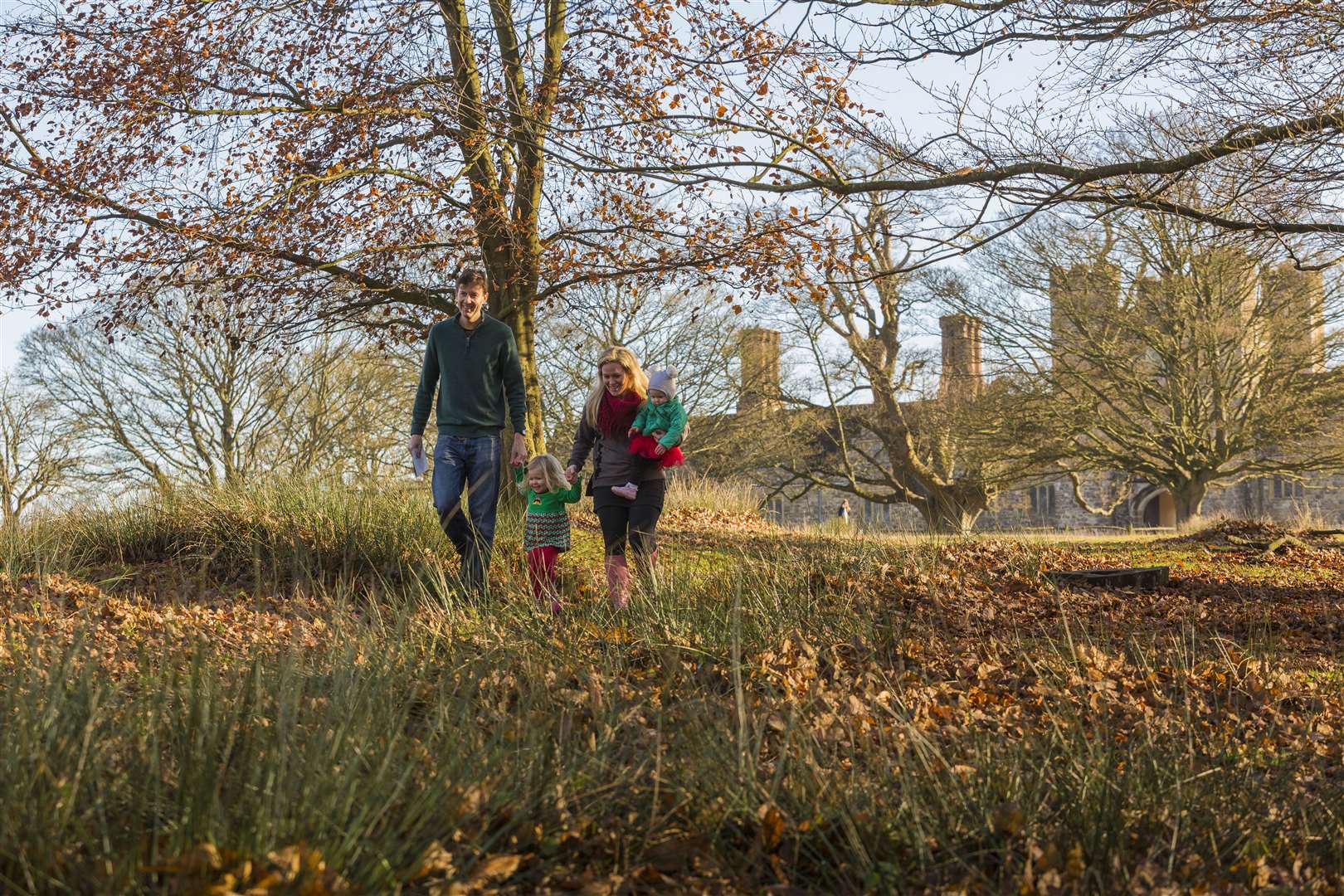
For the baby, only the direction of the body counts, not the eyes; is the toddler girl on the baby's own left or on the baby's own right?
on the baby's own right

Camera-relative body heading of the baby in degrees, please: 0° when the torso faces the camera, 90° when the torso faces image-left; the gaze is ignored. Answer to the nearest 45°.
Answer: approximately 45°

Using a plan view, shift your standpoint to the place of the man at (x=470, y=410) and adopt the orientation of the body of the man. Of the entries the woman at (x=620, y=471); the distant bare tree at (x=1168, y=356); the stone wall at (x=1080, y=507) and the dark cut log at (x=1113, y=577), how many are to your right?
0

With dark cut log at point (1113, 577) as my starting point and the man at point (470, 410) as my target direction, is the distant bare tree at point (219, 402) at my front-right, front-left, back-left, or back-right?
front-right

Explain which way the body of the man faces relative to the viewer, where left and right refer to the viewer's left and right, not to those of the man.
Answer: facing the viewer

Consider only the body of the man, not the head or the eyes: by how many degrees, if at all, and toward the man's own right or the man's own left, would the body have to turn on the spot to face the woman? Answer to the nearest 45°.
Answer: approximately 45° to the man's own left

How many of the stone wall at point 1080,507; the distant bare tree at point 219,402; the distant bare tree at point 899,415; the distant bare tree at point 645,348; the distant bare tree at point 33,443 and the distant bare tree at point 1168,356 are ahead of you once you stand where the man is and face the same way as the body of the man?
0

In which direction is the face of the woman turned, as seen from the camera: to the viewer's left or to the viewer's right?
to the viewer's left

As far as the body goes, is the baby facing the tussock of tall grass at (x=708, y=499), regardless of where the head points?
no

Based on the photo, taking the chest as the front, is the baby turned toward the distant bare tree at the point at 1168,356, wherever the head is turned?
no

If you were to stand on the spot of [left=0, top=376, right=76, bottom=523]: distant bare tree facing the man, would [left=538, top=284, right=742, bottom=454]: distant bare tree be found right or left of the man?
left

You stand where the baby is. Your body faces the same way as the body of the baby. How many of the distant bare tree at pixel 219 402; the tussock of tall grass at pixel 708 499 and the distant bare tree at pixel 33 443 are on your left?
0

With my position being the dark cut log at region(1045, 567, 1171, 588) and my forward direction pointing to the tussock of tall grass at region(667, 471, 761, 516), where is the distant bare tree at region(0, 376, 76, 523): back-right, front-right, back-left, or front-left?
front-left

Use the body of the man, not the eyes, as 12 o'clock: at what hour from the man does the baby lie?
The baby is roughly at 10 o'clock from the man.

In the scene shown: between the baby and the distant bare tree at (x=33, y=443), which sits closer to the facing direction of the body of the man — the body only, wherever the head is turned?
the baby

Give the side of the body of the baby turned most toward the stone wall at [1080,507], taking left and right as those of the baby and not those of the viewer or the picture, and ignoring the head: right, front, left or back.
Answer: back

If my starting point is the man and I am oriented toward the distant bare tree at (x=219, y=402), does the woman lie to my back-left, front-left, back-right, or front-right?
back-right

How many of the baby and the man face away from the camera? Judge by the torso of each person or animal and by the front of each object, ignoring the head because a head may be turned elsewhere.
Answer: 0

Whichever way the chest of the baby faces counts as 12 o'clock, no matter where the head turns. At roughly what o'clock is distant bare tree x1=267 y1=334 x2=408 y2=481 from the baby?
The distant bare tree is roughly at 4 o'clock from the baby.
